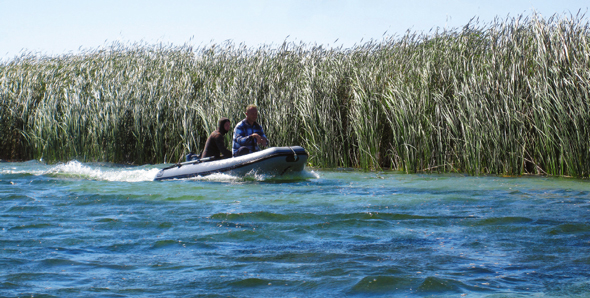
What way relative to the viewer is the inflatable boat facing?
to the viewer's right

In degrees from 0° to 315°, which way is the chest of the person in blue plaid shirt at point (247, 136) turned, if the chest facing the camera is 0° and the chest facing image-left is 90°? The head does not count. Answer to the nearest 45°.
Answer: approximately 315°

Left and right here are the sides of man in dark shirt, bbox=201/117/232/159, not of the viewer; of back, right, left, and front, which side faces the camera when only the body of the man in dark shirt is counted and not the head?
right
